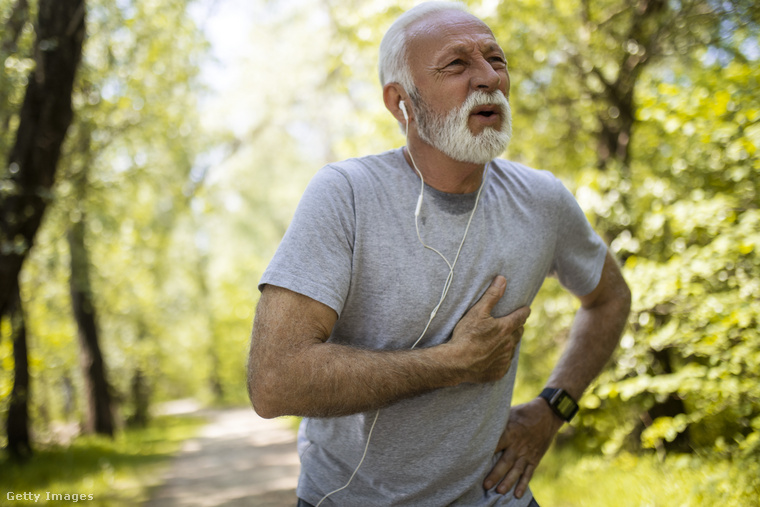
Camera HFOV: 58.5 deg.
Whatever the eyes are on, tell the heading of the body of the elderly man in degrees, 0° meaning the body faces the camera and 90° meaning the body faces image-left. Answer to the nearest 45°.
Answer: approximately 315°

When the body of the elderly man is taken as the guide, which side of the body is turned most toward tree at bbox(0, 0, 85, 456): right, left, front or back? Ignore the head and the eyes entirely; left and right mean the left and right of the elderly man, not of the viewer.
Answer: back
